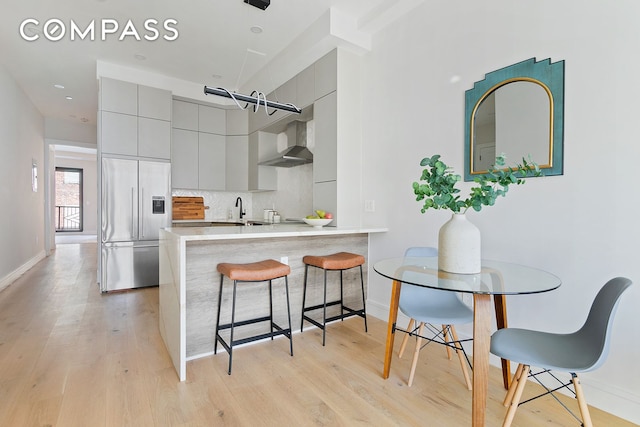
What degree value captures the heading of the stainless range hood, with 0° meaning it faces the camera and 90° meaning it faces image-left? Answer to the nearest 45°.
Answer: approximately 45°

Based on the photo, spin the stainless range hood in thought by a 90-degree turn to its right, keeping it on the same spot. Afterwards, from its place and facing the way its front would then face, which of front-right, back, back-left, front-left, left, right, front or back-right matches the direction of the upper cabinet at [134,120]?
front-left

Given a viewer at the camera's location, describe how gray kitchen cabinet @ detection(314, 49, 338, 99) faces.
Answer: facing the viewer and to the left of the viewer

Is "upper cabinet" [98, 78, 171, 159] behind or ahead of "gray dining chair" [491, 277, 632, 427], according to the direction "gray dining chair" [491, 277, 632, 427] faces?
ahead

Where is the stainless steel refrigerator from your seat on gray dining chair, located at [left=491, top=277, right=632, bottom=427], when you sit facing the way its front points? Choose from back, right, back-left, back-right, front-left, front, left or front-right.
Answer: front

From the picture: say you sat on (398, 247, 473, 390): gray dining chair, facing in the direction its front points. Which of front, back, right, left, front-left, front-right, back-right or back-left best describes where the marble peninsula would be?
back-right

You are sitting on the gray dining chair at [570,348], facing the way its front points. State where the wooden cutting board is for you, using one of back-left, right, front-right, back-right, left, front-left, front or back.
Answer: front

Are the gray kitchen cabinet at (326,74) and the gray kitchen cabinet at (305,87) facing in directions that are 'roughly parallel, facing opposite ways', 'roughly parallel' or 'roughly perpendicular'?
roughly parallel

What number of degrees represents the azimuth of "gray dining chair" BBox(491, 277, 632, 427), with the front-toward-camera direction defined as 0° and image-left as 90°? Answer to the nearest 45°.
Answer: approximately 90°

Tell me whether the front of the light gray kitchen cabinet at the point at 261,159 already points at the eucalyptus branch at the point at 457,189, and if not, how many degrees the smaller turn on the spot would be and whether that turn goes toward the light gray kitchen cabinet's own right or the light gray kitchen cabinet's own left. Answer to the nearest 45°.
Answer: approximately 45° to the light gray kitchen cabinet's own left

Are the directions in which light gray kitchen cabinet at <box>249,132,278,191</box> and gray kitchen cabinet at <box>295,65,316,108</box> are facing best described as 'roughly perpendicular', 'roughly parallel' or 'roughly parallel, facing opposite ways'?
roughly parallel

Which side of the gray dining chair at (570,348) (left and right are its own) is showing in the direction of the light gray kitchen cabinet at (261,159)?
front

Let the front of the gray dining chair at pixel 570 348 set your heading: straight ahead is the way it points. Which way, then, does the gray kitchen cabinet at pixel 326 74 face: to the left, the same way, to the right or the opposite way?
to the left

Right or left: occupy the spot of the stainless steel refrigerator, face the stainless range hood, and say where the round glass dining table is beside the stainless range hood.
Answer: right
